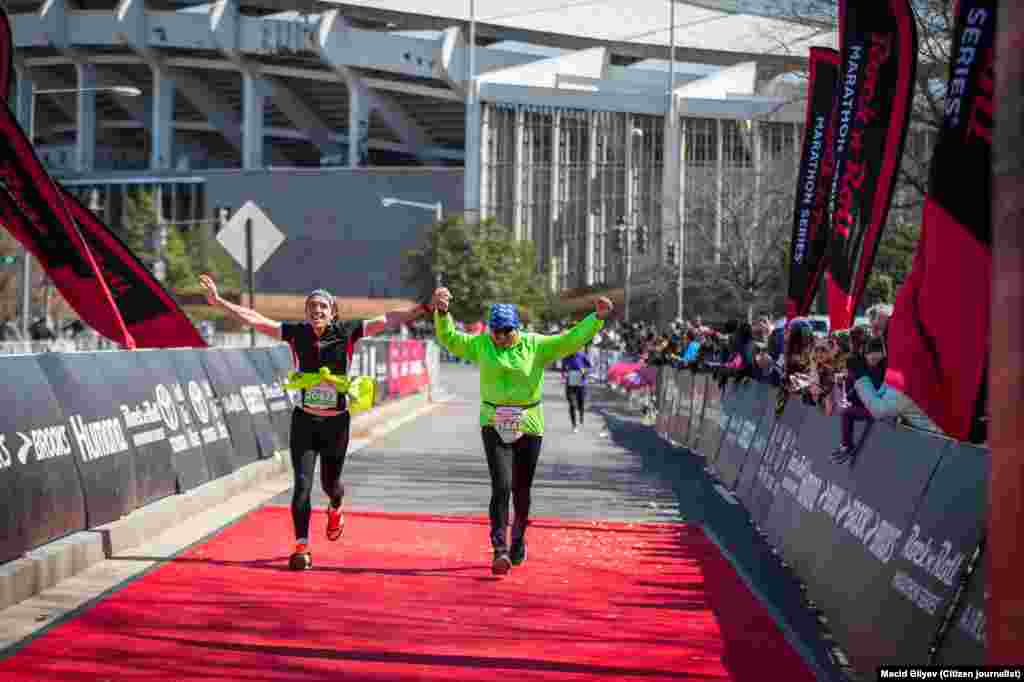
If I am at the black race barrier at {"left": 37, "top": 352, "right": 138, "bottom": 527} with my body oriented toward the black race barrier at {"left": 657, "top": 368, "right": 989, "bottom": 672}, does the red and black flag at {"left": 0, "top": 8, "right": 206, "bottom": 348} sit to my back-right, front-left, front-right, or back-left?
back-left

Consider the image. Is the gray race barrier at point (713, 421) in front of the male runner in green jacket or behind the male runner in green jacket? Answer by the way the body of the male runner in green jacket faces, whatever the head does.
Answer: behind

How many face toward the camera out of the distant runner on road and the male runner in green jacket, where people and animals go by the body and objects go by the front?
2

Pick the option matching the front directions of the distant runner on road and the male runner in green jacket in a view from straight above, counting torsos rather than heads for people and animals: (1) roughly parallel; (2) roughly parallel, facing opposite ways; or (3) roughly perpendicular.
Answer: roughly parallel

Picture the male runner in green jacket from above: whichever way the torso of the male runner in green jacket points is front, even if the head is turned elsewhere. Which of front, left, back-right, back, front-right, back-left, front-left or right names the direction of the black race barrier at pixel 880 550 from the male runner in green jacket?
front-left

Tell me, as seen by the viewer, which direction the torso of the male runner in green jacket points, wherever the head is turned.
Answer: toward the camera

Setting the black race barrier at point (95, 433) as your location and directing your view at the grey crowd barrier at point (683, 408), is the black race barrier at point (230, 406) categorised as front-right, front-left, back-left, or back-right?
front-left

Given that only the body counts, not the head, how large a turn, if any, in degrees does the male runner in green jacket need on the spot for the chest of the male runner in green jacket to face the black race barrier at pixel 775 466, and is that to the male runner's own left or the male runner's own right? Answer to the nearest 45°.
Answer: approximately 135° to the male runner's own left

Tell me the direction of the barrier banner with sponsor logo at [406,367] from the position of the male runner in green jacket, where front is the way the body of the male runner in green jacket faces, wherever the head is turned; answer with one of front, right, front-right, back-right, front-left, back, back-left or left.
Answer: back

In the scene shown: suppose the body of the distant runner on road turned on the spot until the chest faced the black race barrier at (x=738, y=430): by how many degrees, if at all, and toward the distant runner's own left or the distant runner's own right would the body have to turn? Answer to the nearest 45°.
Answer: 0° — they already face it

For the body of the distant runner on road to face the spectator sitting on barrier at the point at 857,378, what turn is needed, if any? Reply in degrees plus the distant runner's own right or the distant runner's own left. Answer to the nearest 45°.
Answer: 0° — they already face them

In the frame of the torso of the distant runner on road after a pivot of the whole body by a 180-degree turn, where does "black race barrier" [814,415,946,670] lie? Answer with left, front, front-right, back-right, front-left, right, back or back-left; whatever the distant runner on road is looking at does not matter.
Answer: back

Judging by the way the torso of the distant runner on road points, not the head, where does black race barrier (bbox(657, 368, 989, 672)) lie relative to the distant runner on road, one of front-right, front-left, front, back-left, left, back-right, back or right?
front

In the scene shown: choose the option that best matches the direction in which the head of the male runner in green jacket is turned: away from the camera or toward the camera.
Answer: toward the camera
